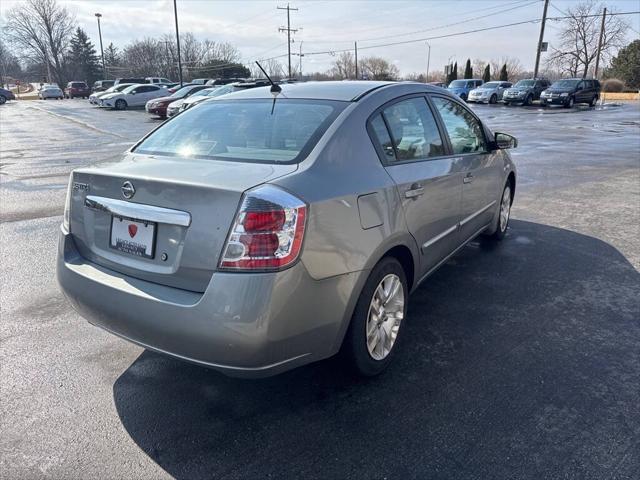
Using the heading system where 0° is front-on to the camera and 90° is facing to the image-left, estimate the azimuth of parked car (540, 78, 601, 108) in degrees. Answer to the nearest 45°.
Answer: approximately 45°

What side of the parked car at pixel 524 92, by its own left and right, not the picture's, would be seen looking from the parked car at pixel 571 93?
left

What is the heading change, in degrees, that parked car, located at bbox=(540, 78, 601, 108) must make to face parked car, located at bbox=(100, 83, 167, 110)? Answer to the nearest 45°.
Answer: approximately 45° to its right

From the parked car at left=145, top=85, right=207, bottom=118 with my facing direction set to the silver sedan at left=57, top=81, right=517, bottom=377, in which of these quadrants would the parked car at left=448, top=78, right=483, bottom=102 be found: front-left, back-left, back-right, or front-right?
back-left

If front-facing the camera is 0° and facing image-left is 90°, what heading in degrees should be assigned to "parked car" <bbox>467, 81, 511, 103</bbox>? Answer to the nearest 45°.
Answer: approximately 45°

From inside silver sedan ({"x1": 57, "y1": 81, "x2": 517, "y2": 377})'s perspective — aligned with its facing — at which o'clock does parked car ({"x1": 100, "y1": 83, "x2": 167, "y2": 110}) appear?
The parked car is roughly at 10 o'clock from the silver sedan.

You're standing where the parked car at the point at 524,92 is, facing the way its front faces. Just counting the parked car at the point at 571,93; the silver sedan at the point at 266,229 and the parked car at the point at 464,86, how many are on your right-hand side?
1

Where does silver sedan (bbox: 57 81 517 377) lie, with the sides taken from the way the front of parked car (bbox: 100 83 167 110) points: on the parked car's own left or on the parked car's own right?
on the parked car's own left

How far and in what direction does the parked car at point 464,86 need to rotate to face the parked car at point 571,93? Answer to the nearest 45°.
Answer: approximately 90° to its left

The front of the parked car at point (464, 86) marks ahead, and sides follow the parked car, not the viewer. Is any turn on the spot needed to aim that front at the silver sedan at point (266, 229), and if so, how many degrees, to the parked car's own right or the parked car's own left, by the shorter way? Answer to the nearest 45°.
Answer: approximately 45° to the parked car's own left

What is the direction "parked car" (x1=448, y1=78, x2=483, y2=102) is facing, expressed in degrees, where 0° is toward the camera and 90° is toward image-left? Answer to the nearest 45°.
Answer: approximately 45°

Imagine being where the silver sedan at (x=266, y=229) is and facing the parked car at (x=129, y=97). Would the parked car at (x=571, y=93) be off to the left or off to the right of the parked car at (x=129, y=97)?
right

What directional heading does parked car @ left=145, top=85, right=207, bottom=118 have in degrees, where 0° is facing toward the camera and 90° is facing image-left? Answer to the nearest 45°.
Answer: approximately 45°

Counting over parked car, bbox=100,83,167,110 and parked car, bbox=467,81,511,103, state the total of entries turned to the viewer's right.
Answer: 0
